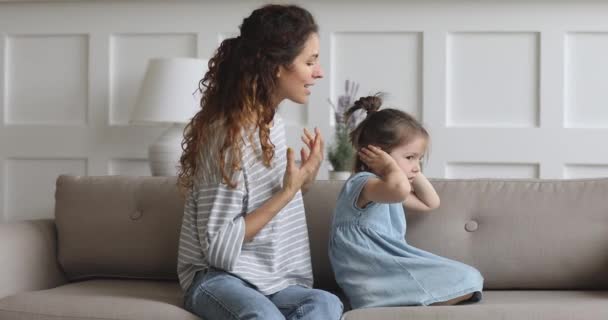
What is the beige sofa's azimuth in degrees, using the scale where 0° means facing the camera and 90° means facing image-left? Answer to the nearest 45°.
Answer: approximately 0°

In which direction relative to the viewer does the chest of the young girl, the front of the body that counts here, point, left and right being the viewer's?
facing to the right of the viewer

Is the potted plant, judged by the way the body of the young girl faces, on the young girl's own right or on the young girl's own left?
on the young girl's own left

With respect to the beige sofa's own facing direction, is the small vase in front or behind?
behind

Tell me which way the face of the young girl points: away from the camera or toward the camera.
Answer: toward the camera

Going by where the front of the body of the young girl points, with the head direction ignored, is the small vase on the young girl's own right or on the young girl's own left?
on the young girl's own left

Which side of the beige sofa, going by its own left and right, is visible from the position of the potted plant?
back
